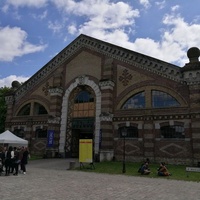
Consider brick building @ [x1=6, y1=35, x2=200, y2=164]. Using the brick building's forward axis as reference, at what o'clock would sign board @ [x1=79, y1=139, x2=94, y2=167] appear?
The sign board is roughly at 11 o'clock from the brick building.

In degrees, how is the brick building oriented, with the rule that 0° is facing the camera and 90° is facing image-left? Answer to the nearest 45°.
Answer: approximately 45°
